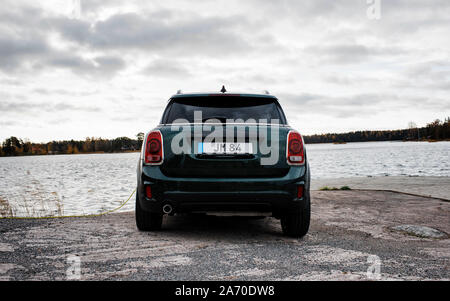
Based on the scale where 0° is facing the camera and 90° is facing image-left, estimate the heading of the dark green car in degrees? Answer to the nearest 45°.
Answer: approximately 180°
